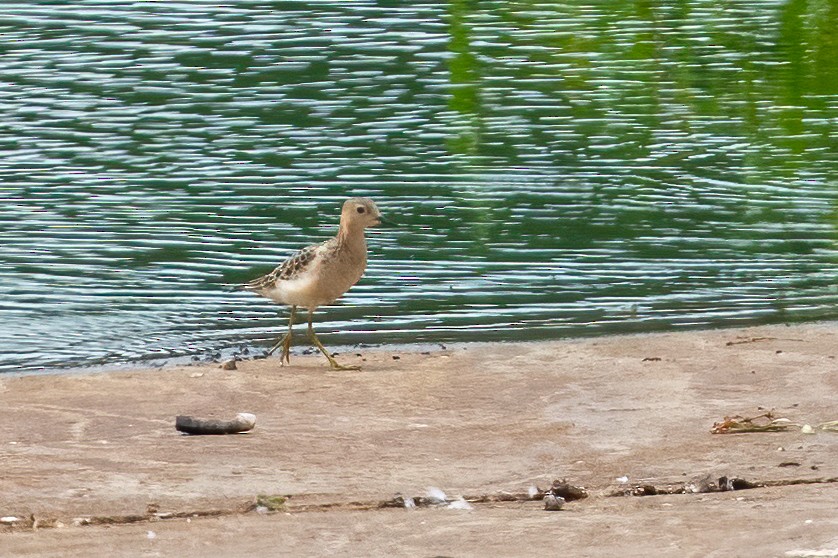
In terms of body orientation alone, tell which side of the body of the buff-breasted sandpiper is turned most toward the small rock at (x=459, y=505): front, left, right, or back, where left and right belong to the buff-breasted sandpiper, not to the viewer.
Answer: right

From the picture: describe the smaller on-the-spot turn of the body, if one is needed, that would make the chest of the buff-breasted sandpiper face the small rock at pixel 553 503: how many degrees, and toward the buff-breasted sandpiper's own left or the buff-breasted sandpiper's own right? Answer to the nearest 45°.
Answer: approximately 90° to the buff-breasted sandpiper's own right

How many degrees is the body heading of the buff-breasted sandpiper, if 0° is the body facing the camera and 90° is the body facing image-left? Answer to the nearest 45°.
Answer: approximately 270°

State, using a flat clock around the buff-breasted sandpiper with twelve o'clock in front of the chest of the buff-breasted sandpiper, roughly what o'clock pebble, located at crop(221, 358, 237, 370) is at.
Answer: The pebble is roughly at 5 o'clock from the buff-breasted sandpiper.

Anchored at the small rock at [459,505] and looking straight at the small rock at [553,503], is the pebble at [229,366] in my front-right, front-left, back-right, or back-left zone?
back-left

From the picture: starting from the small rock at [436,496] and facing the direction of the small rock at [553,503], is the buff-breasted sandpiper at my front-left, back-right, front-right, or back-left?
back-left

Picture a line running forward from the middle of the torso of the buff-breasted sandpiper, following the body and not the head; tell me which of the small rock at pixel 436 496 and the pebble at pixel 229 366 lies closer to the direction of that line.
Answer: the small rock

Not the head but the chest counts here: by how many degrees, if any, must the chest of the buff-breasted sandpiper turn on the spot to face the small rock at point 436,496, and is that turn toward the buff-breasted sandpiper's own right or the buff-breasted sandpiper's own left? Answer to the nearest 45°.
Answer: approximately 90° to the buff-breasted sandpiper's own right

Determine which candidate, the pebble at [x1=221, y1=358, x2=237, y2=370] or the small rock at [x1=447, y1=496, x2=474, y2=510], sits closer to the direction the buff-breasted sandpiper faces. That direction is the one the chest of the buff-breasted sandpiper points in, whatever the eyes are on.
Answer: the small rock
